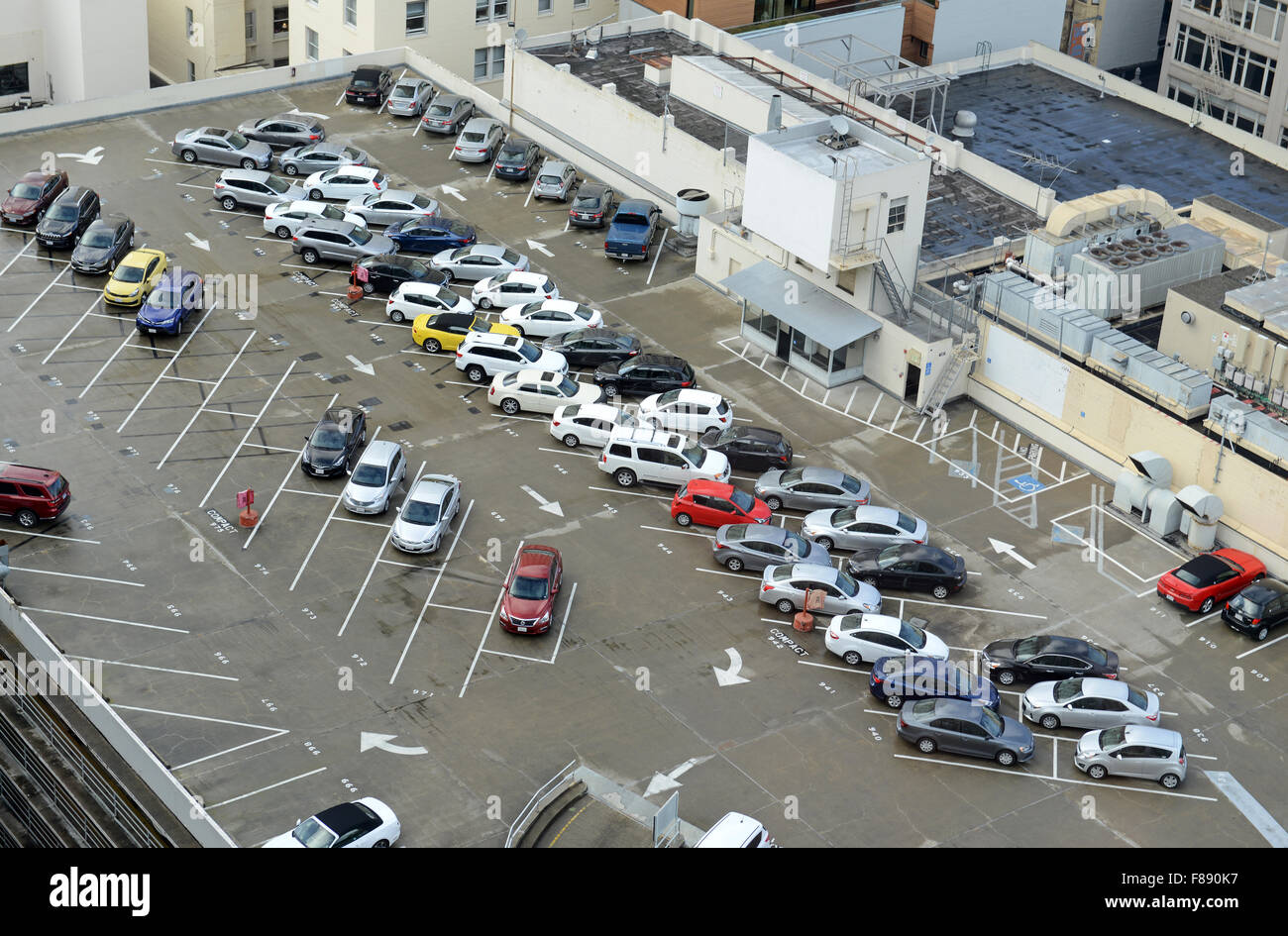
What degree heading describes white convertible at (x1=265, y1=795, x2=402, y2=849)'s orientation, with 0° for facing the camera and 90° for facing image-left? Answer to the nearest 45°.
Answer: approximately 45°

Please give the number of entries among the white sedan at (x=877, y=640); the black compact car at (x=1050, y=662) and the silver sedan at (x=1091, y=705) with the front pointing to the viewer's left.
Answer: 2

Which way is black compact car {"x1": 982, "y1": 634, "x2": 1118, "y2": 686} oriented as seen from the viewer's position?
to the viewer's left

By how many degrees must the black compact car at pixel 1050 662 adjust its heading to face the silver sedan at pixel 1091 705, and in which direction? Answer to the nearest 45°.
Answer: approximately 135° to its left

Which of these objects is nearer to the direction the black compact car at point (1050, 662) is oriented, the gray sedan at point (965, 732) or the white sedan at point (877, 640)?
the white sedan

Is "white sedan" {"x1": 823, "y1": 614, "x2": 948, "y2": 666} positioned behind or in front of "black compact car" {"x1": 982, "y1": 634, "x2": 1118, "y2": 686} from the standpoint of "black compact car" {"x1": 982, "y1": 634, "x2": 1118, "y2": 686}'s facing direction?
in front

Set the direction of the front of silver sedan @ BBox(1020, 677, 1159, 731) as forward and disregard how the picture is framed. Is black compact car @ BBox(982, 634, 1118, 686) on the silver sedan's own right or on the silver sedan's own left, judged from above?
on the silver sedan's own right

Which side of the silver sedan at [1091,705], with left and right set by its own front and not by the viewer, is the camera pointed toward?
left

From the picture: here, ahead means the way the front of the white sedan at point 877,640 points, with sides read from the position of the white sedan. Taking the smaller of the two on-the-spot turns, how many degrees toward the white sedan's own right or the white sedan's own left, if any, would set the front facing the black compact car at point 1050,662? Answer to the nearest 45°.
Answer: approximately 45° to the white sedan's own left

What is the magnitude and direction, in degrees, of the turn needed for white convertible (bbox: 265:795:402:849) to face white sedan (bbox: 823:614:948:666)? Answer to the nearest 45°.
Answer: approximately 180°

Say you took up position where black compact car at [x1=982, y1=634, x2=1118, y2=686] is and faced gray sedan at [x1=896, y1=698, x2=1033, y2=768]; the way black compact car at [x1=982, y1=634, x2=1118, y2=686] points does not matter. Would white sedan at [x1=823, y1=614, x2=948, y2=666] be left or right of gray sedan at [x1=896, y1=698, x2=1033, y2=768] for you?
right

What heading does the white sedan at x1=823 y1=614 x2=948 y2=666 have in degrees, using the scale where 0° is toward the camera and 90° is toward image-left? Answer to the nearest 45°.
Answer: approximately 315°
